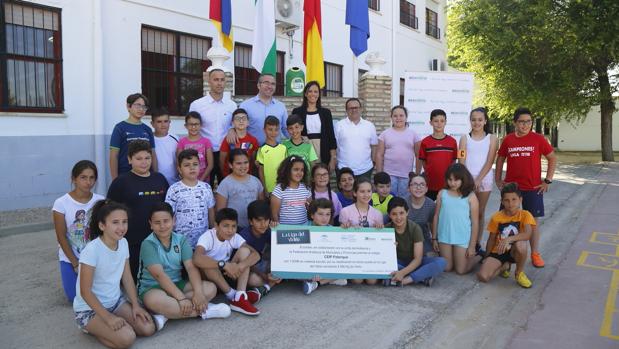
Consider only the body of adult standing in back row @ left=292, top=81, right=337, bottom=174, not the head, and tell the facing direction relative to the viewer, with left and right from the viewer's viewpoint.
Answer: facing the viewer

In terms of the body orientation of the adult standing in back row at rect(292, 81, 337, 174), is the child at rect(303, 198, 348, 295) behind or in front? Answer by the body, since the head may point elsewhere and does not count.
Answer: in front

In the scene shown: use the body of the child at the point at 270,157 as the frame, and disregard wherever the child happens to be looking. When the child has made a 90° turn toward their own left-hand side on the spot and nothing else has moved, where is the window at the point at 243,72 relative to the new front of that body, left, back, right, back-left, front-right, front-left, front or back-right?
left

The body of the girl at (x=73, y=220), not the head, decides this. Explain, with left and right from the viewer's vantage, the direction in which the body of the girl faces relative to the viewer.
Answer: facing the viewer and to the right of the viewer

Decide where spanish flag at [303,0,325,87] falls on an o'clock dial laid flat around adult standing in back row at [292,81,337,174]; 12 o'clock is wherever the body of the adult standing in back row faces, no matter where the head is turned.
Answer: The spanish flag is roughly at 6 o'clock from the adult standing in back row.

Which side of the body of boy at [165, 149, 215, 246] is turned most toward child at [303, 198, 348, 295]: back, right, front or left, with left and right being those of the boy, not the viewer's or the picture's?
left

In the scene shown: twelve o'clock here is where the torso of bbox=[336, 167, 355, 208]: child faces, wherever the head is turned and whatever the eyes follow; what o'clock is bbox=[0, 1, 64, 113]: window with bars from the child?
The window with bars is roughly at 4 o'clock from the child.

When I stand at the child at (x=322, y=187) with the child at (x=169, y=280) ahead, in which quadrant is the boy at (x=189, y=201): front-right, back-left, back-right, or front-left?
front-right

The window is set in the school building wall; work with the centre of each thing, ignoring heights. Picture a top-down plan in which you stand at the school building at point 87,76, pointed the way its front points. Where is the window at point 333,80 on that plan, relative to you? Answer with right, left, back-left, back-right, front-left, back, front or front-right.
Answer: left

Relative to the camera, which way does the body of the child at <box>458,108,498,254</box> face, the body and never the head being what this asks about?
toward the camera

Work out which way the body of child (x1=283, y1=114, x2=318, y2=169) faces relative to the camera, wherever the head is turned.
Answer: toward the camera

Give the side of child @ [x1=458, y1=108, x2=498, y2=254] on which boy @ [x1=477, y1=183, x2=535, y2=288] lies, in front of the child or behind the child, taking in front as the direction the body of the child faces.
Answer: in front
